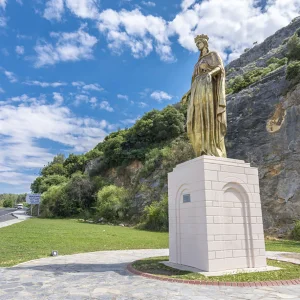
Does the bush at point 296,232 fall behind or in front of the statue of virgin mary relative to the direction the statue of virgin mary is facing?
behind

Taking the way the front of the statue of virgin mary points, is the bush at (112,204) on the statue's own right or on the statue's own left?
on the statue's own right

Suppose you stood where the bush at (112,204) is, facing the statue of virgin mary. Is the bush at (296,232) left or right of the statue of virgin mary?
left

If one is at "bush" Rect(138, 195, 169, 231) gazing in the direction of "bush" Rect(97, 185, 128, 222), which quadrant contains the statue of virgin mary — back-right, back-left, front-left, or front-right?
back-left

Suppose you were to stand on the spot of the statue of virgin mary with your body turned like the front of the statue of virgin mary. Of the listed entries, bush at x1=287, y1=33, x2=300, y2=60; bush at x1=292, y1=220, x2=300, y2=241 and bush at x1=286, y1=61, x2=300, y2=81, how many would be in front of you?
0

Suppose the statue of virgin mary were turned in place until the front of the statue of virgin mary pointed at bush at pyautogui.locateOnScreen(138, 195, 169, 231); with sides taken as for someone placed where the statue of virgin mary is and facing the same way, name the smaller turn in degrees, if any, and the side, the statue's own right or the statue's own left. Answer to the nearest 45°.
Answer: approximately 135° to the statue's own right

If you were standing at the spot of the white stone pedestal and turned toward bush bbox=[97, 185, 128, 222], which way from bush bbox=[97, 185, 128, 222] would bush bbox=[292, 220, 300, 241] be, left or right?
right

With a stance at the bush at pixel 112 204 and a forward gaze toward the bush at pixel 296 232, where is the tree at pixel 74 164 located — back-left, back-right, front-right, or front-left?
back-left

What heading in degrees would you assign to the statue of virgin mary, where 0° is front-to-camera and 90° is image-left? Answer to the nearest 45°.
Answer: approximately 45°

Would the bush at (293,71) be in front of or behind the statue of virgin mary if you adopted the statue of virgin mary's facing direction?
behind

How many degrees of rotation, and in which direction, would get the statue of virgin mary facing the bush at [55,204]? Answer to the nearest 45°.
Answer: approximately 90° to its right
